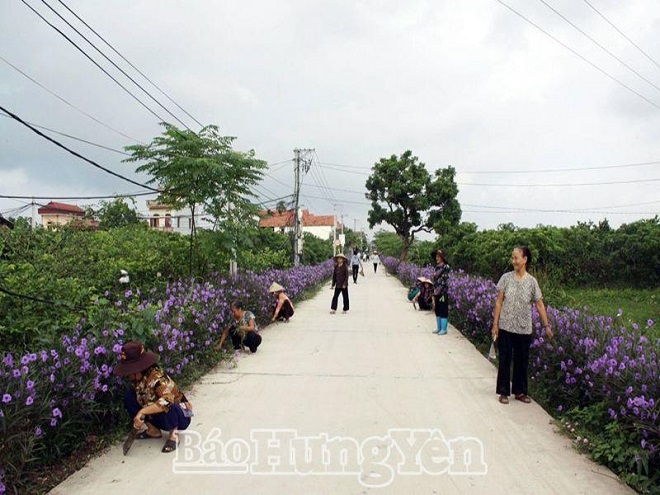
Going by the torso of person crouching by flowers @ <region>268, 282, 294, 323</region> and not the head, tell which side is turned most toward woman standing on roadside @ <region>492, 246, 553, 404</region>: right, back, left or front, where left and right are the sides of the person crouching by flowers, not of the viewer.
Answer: left

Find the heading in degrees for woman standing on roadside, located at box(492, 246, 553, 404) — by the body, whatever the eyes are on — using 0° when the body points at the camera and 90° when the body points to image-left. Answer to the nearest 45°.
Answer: approximately 0°

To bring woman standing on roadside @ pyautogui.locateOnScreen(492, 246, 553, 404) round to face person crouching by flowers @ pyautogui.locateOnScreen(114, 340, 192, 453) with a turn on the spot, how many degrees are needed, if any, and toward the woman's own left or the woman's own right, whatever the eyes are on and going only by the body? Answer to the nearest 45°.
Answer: approximately 45° to the woman's own right

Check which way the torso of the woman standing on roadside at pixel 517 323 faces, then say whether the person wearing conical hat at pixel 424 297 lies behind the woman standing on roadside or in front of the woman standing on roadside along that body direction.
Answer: behind

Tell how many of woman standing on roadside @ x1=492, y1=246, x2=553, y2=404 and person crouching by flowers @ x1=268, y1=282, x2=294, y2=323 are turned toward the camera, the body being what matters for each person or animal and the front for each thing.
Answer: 1

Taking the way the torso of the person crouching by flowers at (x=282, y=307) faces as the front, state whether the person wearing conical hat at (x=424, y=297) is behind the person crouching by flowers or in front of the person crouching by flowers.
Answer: behind

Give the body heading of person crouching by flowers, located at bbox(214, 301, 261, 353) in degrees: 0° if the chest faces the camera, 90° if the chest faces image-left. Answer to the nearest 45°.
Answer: approximately 45°

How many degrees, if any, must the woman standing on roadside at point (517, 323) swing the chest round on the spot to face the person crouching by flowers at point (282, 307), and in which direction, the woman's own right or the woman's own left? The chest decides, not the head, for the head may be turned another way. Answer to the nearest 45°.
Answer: approximately 135° to the woman's own right

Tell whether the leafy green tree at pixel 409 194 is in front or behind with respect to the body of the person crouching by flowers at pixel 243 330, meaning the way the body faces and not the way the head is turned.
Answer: behind

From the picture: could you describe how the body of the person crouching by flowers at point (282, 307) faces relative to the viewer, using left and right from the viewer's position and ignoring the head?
facing to the left of the viewer

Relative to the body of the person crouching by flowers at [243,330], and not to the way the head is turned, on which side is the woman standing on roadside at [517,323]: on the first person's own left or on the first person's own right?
on the first person's own left

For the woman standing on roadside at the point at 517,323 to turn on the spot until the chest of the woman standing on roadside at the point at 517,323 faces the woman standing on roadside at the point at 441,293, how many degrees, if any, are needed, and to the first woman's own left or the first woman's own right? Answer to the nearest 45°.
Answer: approximately 180°

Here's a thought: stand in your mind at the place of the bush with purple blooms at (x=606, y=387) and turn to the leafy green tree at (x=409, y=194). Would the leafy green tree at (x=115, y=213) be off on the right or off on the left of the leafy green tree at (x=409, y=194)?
left
